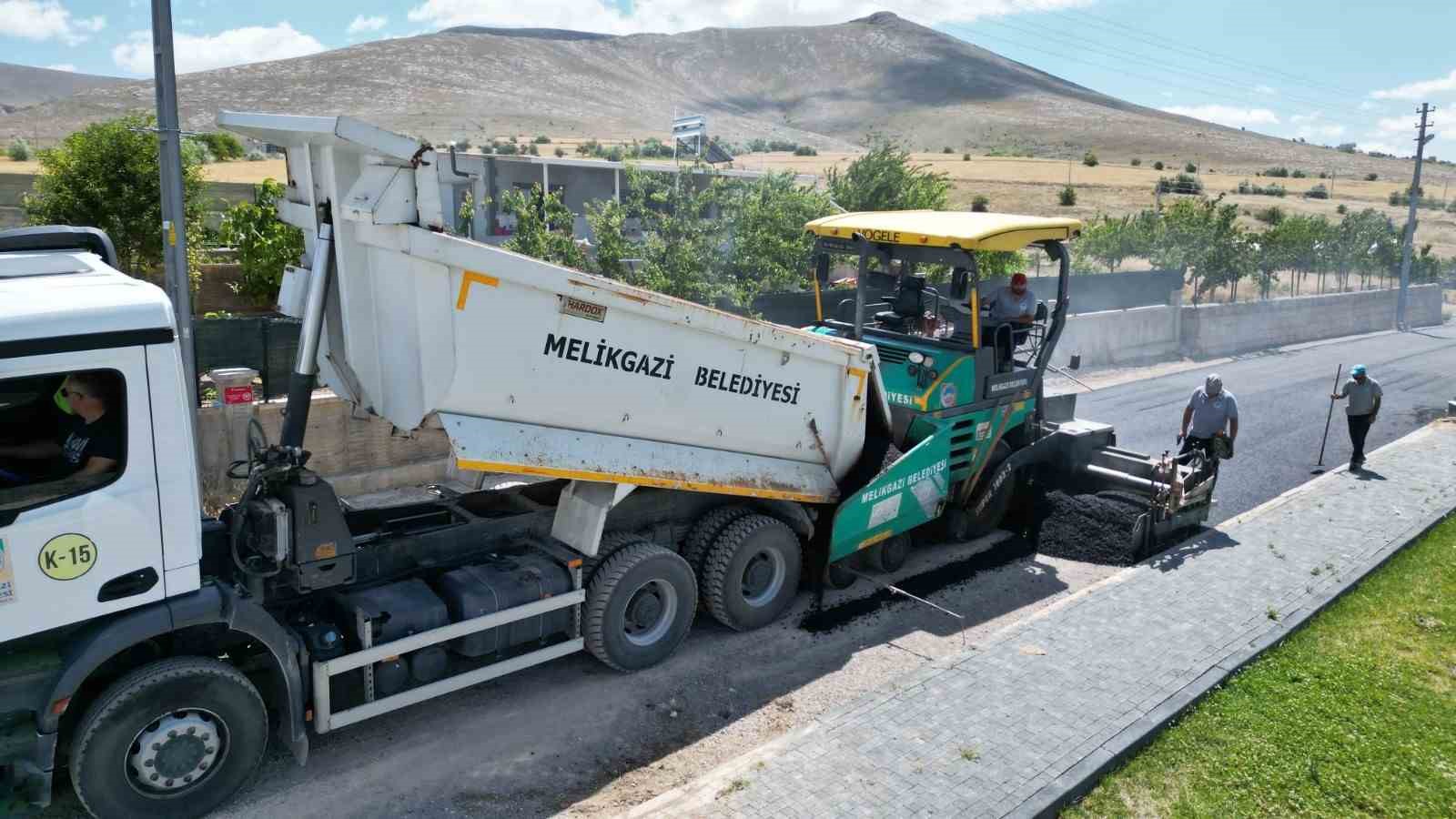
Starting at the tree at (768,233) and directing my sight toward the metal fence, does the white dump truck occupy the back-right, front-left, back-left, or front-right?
front-left

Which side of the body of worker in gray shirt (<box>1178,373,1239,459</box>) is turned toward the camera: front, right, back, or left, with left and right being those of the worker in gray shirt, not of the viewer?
front

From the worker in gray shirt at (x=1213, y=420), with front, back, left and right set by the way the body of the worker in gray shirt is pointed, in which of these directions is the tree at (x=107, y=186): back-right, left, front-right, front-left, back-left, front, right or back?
right

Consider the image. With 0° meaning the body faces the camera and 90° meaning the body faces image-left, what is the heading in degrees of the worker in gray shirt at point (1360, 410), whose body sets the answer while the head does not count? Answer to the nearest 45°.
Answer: approximately 45°

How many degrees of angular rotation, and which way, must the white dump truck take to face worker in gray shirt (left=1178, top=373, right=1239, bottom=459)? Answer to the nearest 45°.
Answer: approximately 180°

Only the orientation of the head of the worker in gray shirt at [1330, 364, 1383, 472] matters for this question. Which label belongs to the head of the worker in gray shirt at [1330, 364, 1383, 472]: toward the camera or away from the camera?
toward the camera

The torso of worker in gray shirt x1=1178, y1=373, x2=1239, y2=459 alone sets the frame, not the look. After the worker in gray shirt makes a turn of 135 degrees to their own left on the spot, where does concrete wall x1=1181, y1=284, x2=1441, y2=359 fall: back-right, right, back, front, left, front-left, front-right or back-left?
front-left

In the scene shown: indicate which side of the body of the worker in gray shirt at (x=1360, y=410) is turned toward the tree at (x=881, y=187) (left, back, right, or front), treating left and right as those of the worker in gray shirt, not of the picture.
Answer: right

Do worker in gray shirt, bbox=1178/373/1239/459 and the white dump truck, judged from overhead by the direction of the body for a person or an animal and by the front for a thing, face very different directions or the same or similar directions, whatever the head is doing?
same or similar directions

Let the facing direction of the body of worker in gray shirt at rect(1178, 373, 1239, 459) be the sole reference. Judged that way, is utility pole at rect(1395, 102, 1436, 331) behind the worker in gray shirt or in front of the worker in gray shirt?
behind

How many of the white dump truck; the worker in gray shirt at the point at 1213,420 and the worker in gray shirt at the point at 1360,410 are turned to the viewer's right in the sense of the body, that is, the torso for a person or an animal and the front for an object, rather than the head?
0

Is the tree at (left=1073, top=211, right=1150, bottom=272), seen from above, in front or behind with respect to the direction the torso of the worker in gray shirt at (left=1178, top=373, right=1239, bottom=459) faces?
behind

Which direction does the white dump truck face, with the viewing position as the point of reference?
facing the viewer and to the left of the viewer
